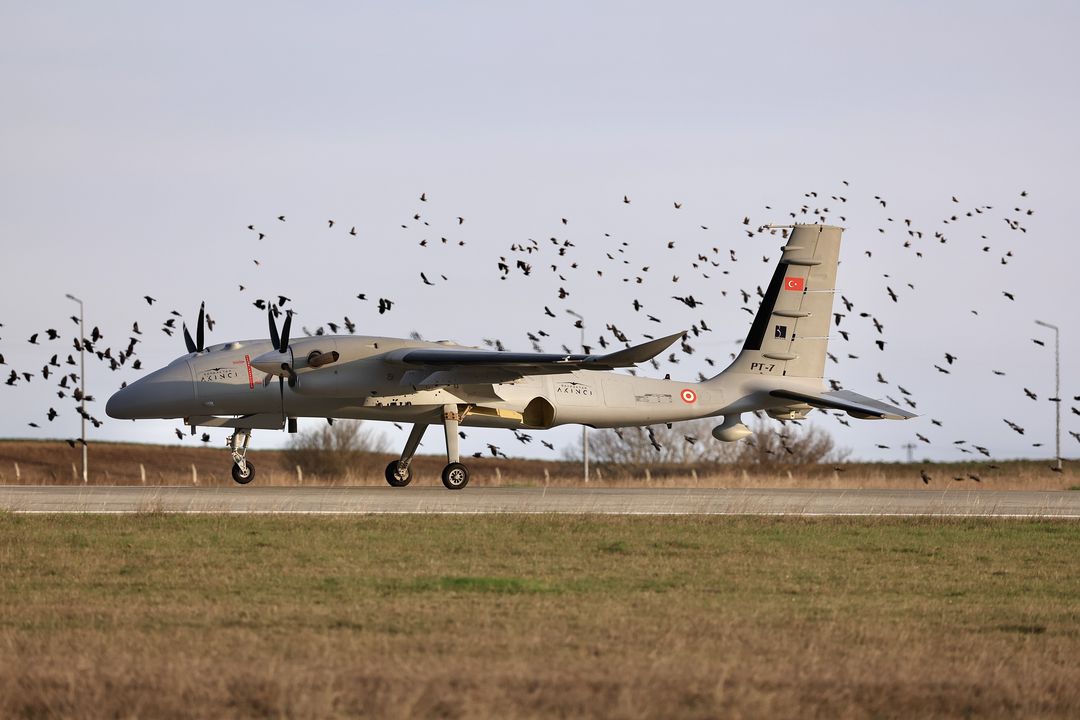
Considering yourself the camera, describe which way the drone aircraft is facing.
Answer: facing to the left of the viewer
